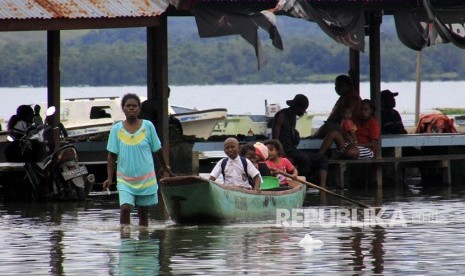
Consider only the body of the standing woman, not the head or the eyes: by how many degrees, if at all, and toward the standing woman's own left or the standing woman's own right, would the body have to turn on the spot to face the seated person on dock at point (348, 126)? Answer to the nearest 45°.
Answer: approximately 135° to the standing woman's own left

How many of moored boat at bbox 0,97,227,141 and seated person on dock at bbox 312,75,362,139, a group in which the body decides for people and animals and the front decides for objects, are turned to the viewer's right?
1

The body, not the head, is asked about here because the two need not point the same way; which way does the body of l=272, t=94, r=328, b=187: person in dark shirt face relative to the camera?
to the viewer's right

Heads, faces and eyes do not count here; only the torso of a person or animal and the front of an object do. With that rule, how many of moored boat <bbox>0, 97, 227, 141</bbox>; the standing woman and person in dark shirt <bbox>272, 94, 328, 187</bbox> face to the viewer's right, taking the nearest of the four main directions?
2

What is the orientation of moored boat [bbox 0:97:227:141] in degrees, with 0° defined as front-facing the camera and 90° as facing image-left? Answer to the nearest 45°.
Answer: approximately 270°

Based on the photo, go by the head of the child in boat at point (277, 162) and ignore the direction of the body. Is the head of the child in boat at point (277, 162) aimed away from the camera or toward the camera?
toward the camera

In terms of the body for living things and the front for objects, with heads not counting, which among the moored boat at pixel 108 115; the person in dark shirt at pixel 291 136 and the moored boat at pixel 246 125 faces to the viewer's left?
the moored boat at pixel 246 125

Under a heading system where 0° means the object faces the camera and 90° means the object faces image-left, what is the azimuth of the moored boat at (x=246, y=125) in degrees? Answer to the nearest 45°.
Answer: approximately 90°

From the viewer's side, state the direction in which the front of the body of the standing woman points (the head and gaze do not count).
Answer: toward the camera

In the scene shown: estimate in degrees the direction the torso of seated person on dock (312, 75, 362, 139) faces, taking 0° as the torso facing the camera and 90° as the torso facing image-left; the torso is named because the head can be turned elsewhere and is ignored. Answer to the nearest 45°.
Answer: approximately 45°

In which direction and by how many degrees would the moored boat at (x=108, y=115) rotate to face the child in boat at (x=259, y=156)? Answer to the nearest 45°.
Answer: approximately 90° to its right
